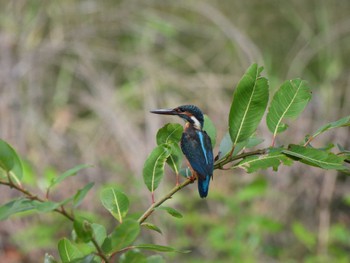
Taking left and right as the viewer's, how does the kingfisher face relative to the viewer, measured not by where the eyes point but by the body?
facing away from the viewer and to the left of the viewer

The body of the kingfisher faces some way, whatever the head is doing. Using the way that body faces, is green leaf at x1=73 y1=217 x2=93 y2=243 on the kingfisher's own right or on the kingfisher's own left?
on the kingfisher's own left

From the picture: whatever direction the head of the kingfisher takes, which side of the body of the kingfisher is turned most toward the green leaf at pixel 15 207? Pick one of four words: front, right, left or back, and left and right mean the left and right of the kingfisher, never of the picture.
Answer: left
